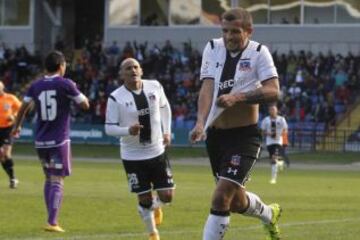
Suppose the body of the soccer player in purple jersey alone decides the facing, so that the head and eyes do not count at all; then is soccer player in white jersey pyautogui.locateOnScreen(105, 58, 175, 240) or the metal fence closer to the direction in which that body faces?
the metal fence

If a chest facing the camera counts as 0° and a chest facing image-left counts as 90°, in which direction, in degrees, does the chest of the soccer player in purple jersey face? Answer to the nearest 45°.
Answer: approximately 225°

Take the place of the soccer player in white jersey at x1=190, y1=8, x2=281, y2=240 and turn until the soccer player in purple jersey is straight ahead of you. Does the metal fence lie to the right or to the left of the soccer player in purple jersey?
right

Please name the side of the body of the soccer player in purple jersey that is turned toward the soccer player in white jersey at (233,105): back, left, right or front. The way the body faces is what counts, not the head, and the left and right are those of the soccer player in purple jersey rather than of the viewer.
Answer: right

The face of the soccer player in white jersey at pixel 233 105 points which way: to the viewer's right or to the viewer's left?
to the viewer's left

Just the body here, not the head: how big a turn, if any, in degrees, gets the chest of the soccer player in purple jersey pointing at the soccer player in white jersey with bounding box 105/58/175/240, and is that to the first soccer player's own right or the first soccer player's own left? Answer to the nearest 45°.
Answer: approximately 90° to the first soccer player's own right

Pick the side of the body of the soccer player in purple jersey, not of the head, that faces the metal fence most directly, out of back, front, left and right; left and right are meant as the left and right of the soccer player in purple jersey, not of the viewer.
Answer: front
